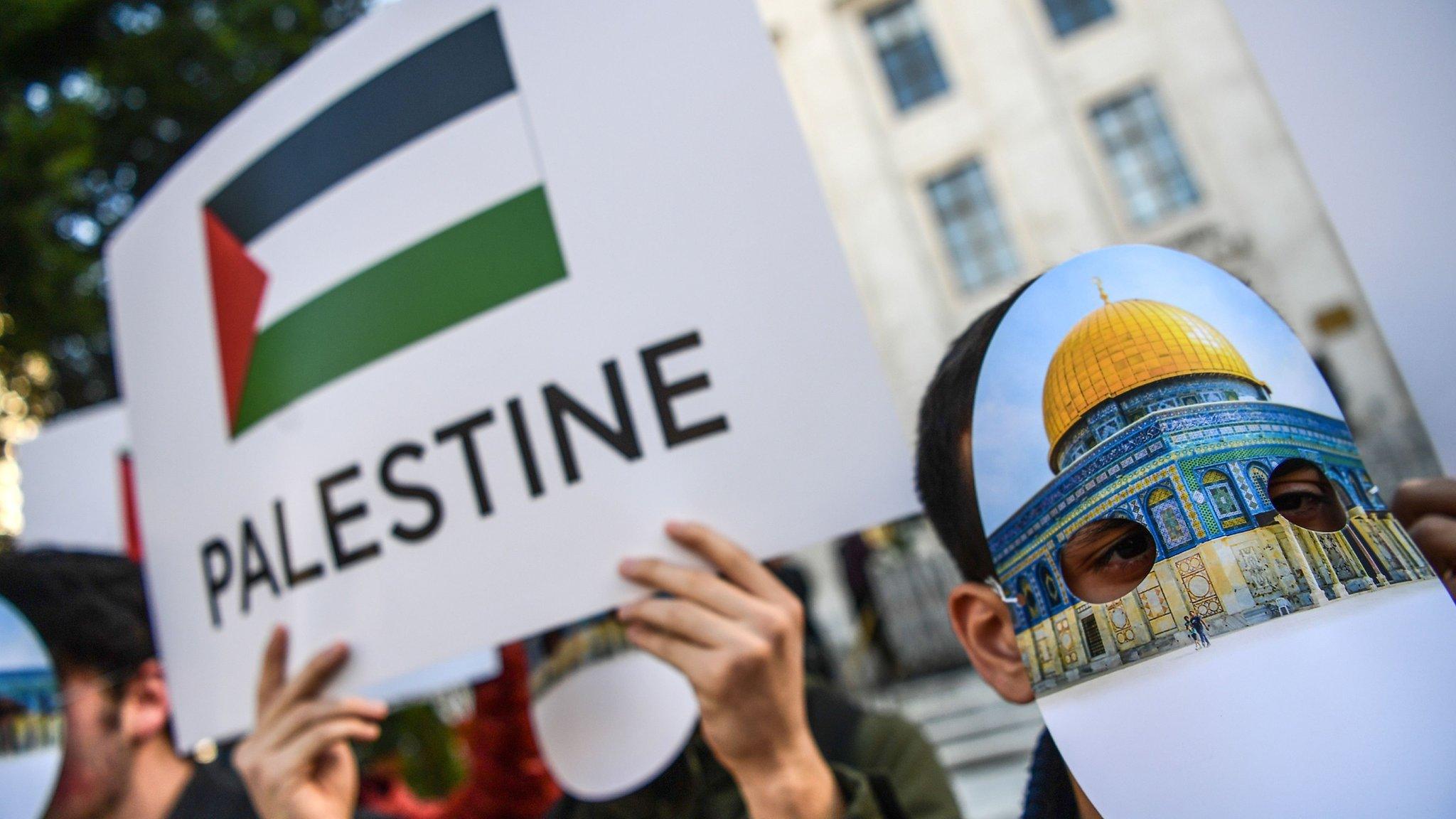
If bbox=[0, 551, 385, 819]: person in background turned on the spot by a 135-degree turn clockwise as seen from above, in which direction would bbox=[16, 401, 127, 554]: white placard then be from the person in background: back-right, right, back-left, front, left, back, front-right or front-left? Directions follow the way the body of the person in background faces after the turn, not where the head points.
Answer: front

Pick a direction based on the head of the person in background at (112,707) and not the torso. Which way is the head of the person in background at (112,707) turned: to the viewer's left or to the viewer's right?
to the viewer's left

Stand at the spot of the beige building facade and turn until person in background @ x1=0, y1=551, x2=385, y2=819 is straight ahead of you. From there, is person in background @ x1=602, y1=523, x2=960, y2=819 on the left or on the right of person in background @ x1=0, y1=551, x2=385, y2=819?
left

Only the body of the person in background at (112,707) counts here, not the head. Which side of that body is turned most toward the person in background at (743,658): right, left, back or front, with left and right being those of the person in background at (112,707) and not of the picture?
left

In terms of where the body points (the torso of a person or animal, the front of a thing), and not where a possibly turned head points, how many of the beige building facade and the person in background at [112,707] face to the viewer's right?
0

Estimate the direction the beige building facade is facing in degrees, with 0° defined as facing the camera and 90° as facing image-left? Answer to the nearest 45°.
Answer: approximately 0°

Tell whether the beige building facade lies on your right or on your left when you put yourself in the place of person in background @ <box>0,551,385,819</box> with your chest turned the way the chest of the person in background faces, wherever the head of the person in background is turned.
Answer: on your right

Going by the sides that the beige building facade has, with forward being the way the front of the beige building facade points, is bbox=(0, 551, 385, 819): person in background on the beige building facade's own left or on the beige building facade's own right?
on the beige building facade's own right
